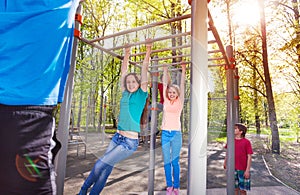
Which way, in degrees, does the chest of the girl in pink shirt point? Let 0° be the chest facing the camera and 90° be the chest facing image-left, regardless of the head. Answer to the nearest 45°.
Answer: approximately 0°

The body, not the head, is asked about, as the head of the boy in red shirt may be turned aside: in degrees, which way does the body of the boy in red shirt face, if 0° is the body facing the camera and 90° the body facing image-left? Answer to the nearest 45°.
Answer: approximately 45°
